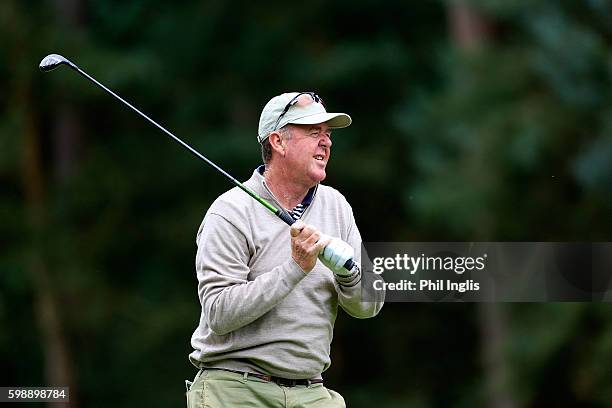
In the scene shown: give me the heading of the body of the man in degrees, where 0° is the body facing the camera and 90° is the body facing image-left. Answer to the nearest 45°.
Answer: approximately 315°
